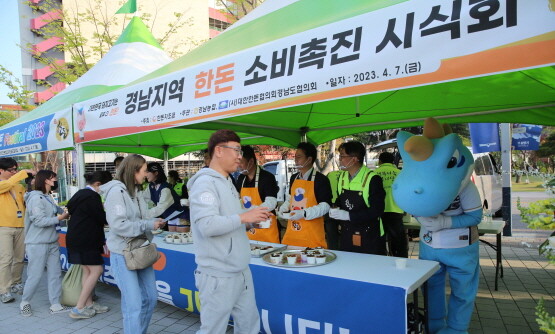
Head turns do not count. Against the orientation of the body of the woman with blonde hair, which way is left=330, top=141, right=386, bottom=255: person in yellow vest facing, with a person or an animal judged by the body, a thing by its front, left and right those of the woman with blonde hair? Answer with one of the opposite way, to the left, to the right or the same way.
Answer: the opposite way

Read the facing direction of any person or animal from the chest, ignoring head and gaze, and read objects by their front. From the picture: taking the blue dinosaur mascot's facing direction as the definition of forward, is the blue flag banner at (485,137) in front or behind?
behind

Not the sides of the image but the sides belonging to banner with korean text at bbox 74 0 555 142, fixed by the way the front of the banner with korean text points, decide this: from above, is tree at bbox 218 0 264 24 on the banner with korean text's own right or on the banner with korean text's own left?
on the banner with korean text's own right

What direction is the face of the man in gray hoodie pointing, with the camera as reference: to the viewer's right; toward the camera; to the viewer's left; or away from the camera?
to the viewer's right

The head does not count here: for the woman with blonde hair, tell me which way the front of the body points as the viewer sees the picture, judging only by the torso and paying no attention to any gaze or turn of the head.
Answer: to the viewer's right

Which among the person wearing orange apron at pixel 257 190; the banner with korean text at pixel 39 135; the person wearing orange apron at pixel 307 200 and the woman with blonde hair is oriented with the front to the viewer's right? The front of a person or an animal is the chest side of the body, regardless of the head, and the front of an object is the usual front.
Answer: the woman with blonde hair

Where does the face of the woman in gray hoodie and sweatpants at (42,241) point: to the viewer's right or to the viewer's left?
to the viewer's right

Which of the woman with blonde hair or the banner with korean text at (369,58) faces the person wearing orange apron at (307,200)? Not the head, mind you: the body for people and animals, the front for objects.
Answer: the woman with blonde hair

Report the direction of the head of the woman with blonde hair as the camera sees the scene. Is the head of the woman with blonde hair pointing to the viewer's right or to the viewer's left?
to the viewer's right

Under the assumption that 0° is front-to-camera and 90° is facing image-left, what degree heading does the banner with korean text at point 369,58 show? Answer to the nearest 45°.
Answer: approximately 45°
